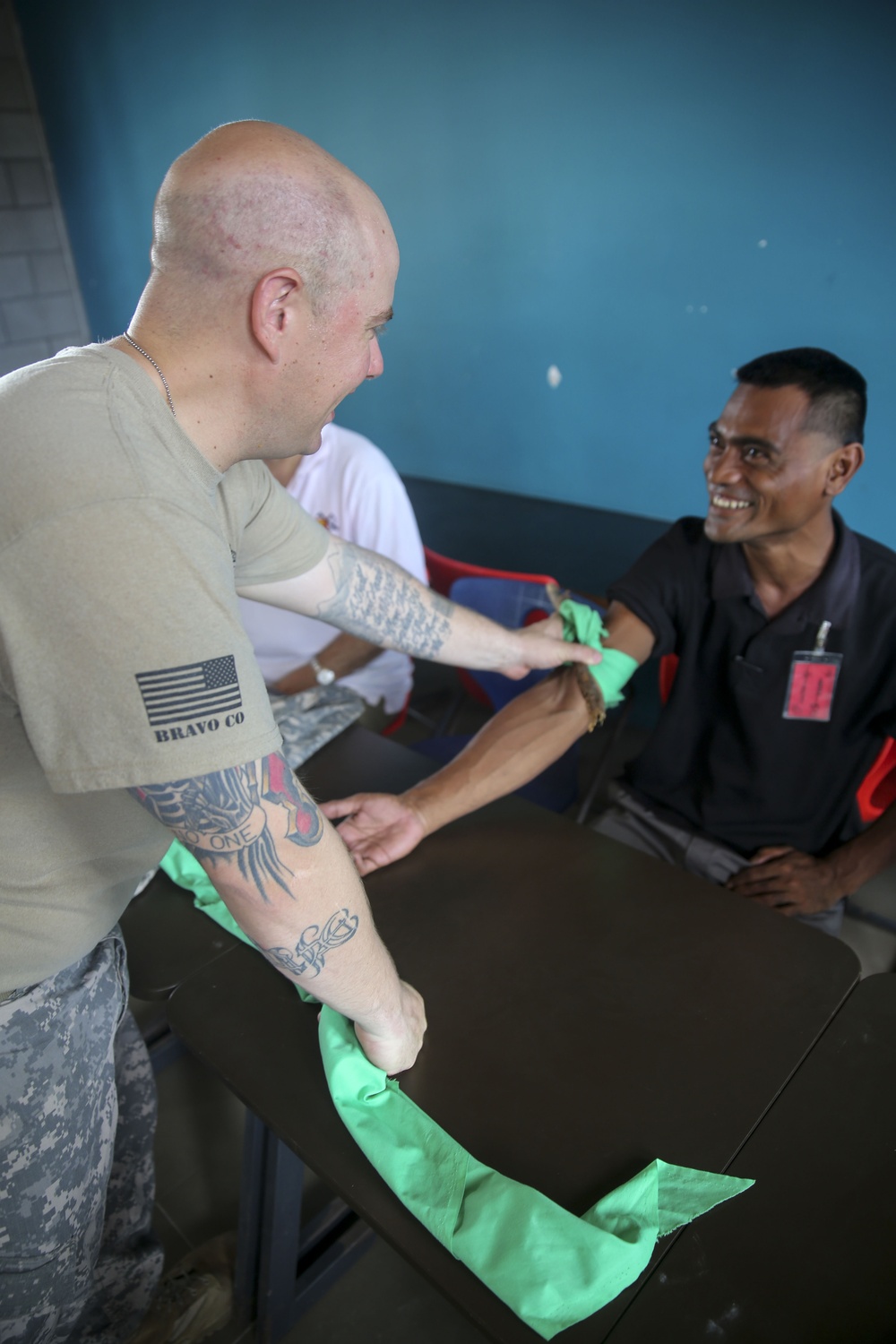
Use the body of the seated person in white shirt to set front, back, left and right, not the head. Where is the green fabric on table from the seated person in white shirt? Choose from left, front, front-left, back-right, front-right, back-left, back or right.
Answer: front-left

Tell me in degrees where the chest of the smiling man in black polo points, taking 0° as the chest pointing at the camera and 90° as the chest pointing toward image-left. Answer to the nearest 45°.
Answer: approximately 45°

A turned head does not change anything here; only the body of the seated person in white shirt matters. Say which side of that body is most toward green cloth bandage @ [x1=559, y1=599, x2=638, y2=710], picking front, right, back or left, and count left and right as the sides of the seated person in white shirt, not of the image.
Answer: left

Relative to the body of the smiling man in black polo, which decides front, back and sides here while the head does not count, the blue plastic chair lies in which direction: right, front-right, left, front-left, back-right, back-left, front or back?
right

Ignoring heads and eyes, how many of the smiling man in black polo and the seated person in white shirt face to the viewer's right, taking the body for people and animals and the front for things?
0

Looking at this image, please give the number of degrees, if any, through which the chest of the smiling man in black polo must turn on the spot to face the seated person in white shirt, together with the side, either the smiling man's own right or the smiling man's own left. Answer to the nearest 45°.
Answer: approximately 90° to the smiling man's own right

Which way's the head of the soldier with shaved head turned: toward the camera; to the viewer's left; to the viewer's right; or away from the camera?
to the viewer's right

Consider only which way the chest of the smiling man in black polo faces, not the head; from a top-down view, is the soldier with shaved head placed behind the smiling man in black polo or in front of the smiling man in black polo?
in front
